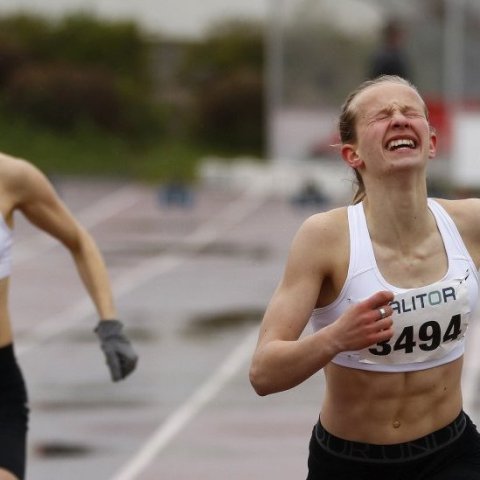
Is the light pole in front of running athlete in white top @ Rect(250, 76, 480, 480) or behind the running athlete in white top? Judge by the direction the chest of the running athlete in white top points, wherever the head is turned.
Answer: behind

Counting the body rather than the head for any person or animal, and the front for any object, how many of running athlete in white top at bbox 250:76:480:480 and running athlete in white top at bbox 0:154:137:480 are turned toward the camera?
2

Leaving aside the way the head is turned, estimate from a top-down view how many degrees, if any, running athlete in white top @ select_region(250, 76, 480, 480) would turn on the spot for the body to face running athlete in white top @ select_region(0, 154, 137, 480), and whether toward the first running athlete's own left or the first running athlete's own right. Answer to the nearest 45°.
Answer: approximately 135° to the first running athlete's own right

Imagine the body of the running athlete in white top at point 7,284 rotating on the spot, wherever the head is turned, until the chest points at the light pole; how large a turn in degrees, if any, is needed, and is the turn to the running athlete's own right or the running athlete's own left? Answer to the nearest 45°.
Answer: approximately 180°

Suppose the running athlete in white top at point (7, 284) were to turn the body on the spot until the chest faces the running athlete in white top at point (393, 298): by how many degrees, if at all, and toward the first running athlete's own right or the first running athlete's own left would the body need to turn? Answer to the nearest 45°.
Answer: approximately 45° to the first running athlete's own left

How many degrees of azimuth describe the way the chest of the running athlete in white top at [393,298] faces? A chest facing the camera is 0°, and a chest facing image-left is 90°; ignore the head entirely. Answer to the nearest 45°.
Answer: approximately 0°
